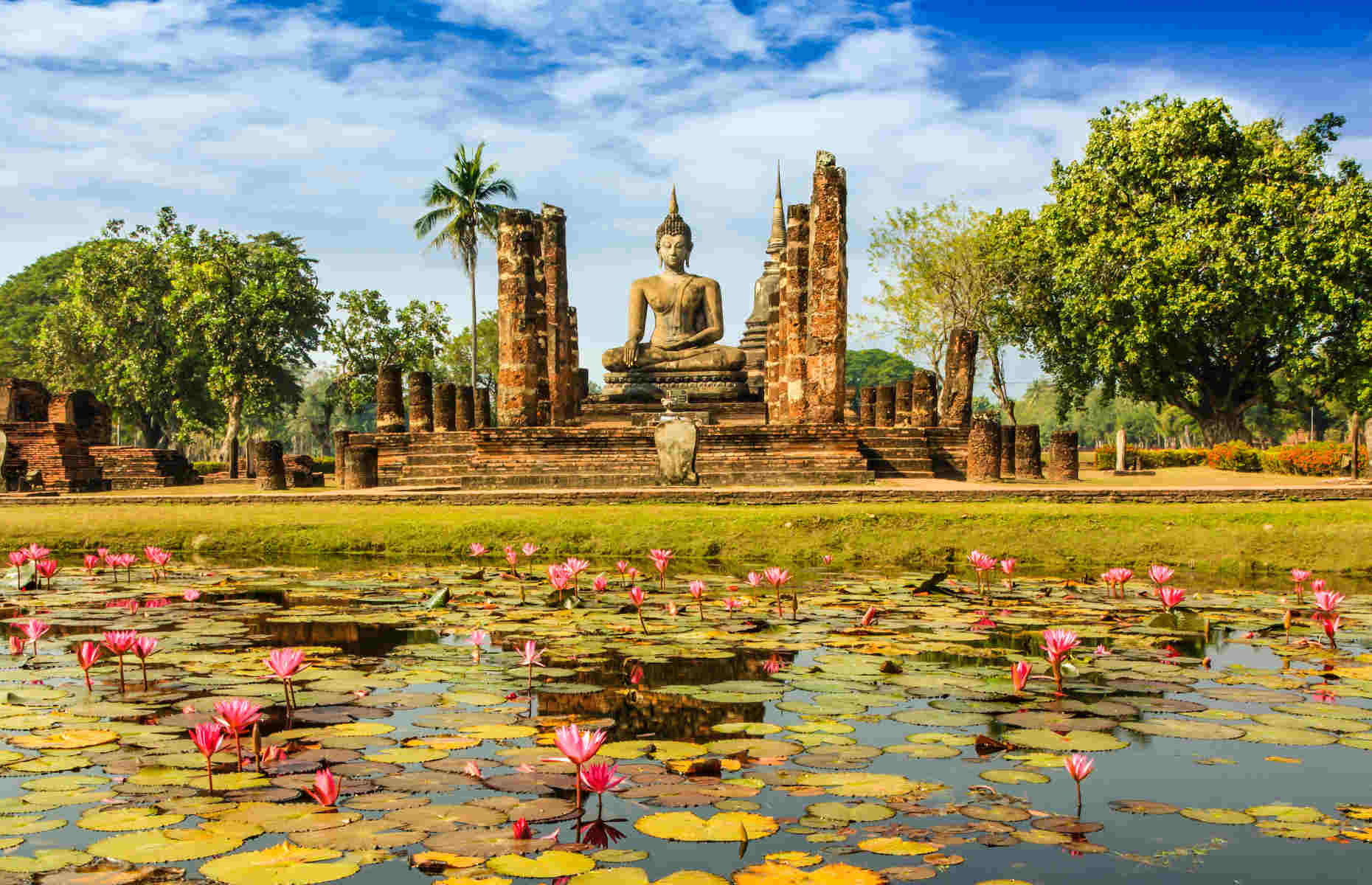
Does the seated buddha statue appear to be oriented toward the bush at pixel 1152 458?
no

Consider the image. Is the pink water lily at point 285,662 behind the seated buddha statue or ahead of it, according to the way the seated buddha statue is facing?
ahead

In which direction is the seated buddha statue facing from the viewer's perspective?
toward the camera

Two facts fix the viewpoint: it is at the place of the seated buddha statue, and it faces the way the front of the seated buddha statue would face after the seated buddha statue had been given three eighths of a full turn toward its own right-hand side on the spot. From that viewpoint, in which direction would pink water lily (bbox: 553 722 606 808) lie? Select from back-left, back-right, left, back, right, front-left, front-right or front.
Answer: back-left

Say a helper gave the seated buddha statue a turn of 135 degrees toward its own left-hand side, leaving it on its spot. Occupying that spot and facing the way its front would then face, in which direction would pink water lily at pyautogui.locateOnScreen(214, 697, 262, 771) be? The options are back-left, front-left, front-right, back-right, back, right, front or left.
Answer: back-right

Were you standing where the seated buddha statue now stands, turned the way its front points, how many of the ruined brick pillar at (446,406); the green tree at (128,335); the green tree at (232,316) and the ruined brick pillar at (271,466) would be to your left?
0

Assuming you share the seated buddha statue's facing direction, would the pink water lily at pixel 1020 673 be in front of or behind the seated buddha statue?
in front

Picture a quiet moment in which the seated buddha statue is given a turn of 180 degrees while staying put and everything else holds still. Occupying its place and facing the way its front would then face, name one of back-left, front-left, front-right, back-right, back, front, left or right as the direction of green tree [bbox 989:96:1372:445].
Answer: right

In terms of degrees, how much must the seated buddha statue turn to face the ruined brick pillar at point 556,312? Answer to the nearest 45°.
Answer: approximately 45° to its right

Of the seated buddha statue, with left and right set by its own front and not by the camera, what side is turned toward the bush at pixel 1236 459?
left
